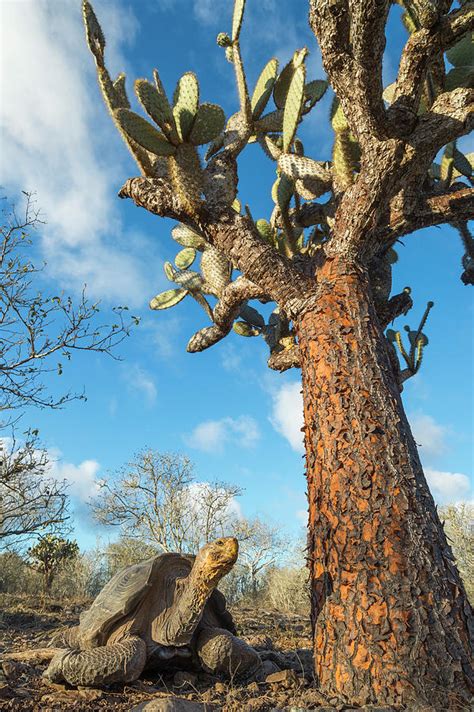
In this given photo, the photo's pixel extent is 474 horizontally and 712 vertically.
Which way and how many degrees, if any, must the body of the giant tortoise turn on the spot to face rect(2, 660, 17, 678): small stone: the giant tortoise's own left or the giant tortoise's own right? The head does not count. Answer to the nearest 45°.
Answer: approximately 135° to the giant tortoise's own right

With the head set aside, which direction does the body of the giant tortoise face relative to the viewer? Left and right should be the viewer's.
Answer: facing the viewer and to the right of the viewer

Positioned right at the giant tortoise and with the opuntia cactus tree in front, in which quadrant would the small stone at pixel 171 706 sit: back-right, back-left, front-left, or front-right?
front-right
